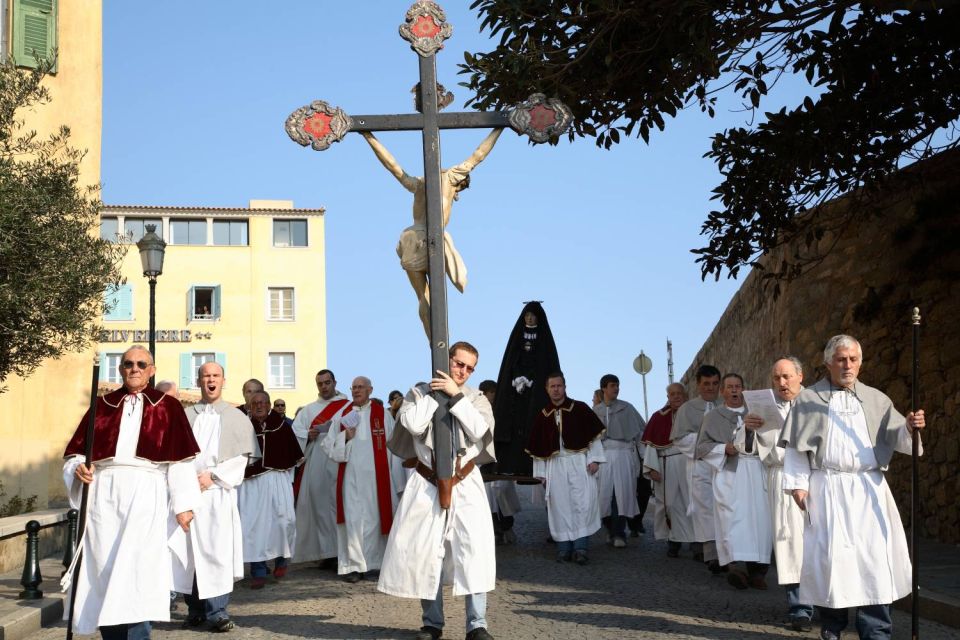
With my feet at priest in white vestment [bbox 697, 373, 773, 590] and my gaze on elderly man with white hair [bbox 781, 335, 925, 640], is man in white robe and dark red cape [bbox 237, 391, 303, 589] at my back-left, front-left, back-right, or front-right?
back-right

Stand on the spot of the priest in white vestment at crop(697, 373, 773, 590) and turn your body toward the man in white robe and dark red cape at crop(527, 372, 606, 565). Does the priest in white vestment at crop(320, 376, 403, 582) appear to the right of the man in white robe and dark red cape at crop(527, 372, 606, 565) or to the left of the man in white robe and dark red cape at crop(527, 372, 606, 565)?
left

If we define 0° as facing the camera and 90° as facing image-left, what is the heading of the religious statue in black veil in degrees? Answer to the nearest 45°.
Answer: approximately 0°

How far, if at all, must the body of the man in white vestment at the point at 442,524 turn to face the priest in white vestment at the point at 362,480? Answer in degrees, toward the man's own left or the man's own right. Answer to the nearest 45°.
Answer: approximately 180°
